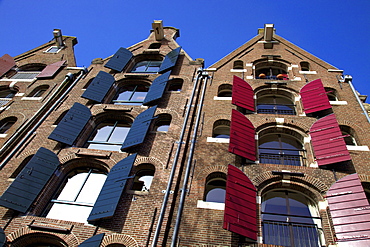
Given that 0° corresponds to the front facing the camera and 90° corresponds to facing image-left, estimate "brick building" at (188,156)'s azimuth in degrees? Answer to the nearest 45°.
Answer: approximately 0°
